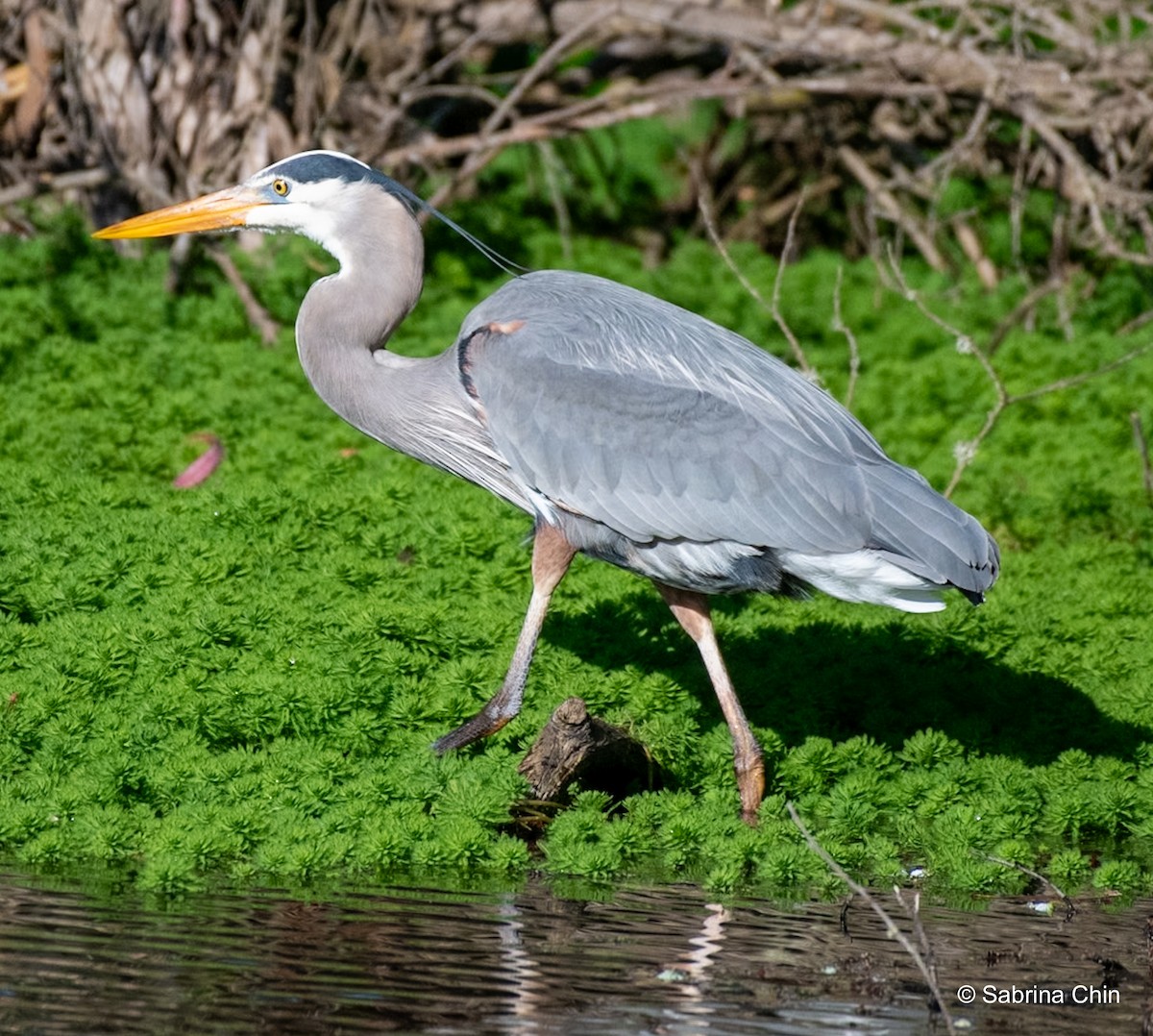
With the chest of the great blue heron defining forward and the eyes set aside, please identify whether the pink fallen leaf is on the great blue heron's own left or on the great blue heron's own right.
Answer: on the great blue heron's own right

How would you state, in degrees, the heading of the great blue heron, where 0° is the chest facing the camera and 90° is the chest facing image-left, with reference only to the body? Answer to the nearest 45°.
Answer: approximately 90°
